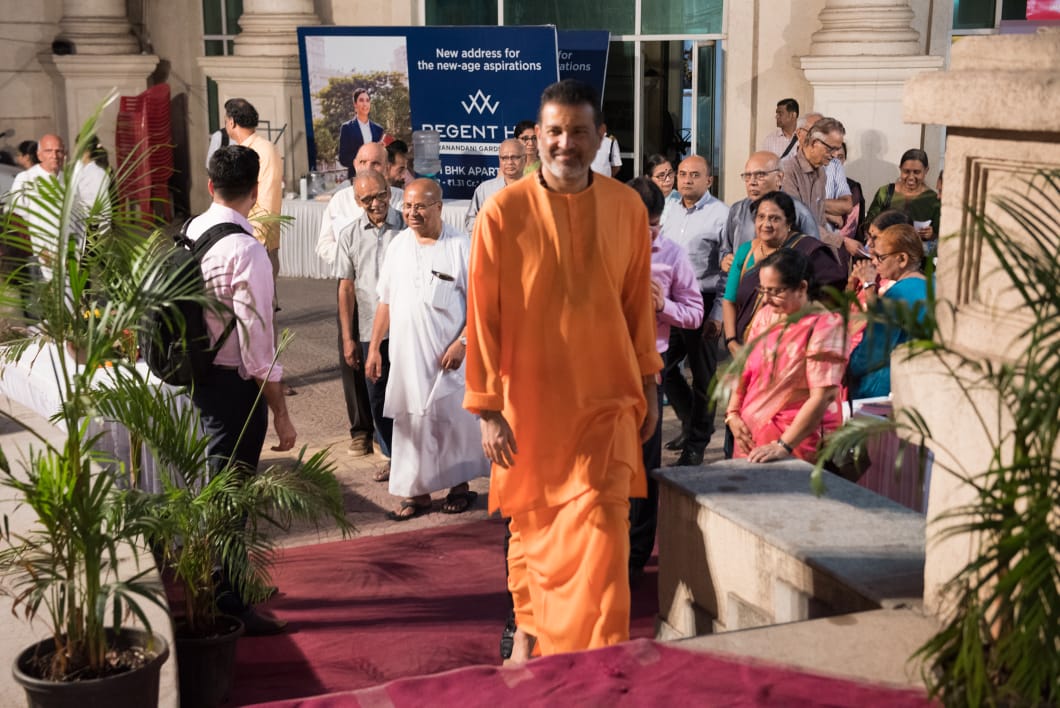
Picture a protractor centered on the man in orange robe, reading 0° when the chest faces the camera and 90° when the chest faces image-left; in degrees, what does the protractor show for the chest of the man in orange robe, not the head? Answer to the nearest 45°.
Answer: approximately 0°

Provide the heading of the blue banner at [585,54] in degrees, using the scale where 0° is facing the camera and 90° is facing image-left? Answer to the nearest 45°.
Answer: approximately 0°

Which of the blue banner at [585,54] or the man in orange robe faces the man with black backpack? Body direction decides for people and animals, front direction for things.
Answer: the blue banner

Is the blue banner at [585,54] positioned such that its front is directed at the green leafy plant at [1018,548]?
yes

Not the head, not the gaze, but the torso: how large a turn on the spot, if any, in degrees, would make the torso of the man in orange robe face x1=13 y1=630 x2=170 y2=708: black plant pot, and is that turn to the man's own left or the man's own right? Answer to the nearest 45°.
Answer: approximately 45° to the man's own right

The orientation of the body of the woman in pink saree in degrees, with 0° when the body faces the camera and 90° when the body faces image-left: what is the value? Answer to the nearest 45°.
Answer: approximately 45°
